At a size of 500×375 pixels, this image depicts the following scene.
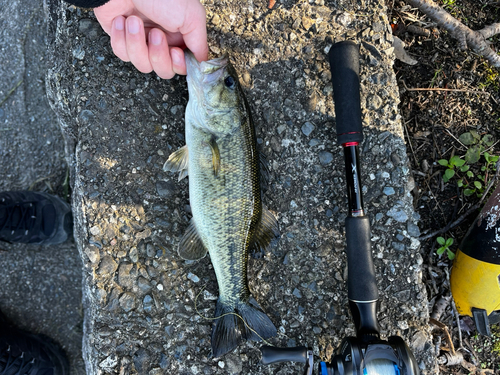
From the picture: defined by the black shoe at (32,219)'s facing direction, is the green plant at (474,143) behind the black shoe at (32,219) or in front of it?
in front

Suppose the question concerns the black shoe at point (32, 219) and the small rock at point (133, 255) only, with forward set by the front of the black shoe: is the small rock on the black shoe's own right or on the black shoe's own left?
on the black shoe's own right

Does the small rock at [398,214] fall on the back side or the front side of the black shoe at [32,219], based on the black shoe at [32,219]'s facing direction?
on the front side

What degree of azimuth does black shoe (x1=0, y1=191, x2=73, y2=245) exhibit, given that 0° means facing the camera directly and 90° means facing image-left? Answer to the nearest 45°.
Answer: approximately 270°

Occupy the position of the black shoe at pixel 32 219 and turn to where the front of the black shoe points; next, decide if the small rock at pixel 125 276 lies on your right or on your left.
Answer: on your right

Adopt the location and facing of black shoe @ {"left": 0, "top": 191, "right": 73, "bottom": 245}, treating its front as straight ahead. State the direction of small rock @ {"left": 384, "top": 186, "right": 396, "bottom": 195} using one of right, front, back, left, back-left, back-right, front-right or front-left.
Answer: front-right

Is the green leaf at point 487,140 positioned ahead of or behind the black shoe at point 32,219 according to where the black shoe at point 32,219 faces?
ahead
